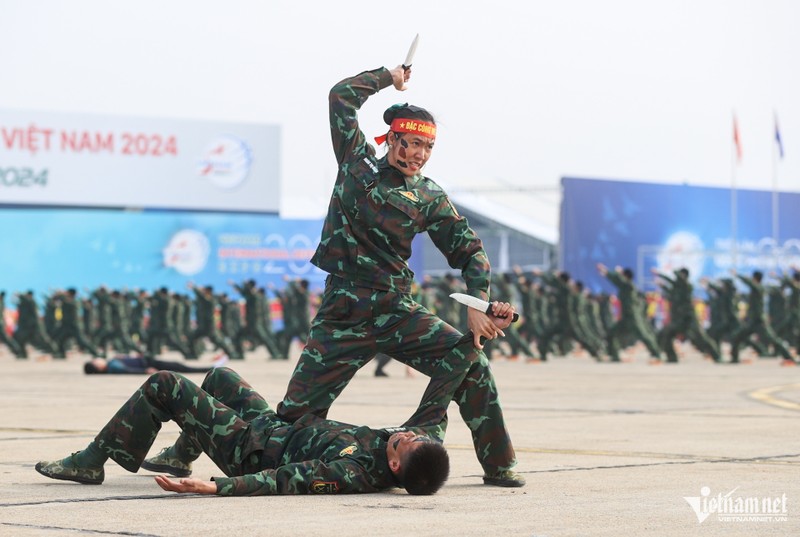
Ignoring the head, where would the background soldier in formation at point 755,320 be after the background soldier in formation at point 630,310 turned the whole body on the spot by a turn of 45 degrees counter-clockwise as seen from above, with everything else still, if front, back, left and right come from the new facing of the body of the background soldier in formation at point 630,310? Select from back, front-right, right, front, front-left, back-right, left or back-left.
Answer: back-left

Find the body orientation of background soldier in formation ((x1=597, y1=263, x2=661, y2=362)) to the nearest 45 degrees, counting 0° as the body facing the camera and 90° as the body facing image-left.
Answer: approximately 90°

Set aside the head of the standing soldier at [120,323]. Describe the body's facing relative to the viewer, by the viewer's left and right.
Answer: facing to the left of the viewer

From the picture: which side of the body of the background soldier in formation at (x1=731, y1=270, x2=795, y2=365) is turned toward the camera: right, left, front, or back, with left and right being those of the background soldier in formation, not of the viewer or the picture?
left

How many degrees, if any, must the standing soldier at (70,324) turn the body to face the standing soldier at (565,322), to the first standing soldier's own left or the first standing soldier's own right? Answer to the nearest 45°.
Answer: approximately 180°

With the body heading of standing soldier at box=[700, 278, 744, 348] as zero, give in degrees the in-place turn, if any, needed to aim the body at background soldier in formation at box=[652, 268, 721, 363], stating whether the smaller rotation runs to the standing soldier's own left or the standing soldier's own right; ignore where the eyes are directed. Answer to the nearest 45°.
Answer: approximately 45° to the standing soldier's own left

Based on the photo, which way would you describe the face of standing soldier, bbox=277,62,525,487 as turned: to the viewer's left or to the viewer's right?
to the viewer's right

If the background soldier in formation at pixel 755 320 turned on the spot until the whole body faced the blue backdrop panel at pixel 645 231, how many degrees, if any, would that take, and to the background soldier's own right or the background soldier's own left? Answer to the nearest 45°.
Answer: approximately 90° to the background soldier's own right

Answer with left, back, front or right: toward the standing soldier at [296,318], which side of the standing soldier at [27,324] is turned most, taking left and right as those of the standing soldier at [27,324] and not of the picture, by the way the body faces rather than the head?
back

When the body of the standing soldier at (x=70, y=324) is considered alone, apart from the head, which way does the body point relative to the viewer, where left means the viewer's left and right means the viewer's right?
facing to the left of the viewer

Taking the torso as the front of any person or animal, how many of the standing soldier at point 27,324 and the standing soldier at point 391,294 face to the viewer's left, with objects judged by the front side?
1

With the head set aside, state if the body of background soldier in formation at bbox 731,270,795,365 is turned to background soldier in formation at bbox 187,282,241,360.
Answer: yes
